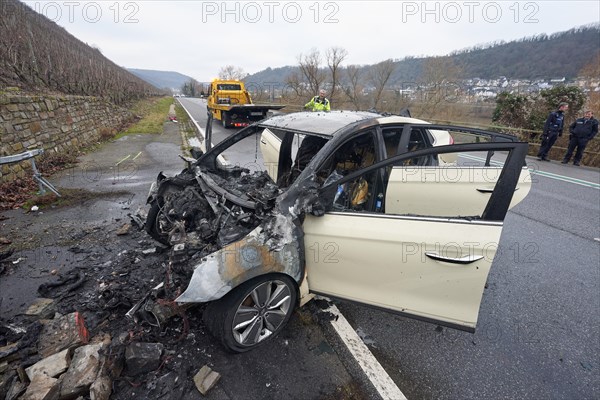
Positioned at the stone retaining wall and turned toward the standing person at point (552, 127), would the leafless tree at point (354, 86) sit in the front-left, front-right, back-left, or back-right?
front-left

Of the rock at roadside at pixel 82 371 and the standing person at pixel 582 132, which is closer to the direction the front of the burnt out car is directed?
the rock at roadside

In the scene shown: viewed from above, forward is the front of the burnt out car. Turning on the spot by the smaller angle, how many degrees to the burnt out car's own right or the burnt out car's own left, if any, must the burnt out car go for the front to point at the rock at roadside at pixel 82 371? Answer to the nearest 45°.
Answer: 0° — it already faces it

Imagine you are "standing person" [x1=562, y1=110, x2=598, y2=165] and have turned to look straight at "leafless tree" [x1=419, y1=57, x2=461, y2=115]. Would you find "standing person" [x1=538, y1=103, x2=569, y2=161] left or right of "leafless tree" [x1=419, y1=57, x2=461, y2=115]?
left

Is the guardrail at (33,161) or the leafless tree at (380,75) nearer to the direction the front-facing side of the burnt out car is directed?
the guardrail

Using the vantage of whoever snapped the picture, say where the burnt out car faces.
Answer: facing the viewer and to the left of the viewer

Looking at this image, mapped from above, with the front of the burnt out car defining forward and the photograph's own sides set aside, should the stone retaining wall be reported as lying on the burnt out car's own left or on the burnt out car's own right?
on the burnt out car's own right

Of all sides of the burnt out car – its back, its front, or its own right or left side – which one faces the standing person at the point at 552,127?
back

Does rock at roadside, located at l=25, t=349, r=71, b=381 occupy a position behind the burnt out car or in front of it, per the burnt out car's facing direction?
in front

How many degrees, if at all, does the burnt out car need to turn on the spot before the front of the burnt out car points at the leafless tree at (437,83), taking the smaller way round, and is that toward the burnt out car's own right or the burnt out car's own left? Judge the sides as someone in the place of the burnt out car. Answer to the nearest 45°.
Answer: approximately 135° to the burnt out car's own right

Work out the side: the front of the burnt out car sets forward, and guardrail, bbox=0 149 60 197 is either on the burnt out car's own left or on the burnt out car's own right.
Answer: on the burnt out car's own right

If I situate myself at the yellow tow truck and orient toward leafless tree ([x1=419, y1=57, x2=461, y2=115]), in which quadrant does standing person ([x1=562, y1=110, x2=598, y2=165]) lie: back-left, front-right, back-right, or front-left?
front-right

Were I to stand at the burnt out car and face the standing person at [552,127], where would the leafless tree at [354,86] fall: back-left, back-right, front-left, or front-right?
front-left

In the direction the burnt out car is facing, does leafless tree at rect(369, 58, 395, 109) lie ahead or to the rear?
to the rear

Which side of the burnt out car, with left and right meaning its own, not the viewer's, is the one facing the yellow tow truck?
right

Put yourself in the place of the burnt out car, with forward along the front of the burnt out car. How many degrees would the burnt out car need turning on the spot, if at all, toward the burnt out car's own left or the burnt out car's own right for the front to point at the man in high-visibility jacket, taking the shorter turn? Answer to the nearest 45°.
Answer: approximately 135° to the burnt out car's own right

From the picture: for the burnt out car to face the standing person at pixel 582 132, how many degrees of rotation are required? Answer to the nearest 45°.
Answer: approximately 180°
